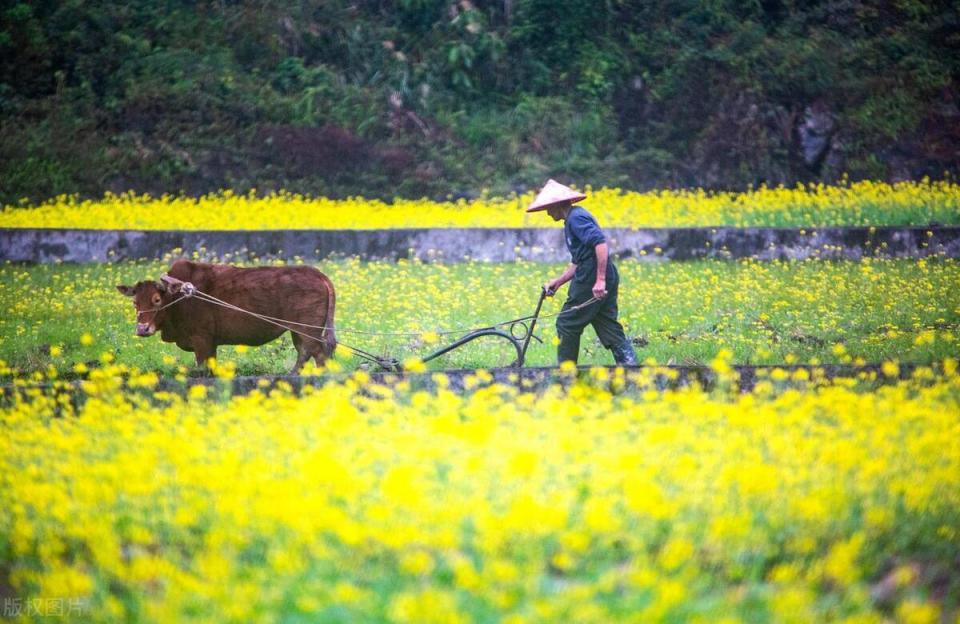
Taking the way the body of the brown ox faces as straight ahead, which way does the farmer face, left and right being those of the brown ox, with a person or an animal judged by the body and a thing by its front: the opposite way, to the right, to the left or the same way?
the same way

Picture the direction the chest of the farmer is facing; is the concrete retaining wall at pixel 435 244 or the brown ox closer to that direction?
the brown ox

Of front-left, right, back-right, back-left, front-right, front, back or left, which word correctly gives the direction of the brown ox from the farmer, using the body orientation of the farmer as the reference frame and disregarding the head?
front

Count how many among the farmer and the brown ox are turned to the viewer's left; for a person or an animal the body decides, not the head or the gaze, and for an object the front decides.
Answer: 2

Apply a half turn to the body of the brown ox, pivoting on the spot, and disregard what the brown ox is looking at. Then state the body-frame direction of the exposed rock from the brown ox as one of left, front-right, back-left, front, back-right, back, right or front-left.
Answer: front-left

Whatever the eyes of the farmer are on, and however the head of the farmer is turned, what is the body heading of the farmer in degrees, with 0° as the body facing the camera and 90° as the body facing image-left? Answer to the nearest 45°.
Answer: approximately 90°

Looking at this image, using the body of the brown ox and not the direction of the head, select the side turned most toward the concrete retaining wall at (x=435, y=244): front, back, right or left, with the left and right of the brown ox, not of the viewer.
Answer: right

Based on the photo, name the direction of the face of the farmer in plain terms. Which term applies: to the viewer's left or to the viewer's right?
to the viewer's left

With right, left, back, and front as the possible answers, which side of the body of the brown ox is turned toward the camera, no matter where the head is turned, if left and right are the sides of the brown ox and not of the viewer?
left
